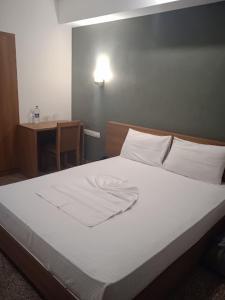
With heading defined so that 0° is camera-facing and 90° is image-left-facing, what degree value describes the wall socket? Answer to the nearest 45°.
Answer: approximately 45°

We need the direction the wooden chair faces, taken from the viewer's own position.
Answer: facing away from the viewer and to the left of the viewer

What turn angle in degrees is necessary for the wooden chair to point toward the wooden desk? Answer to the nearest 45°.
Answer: approximately 45° to its left

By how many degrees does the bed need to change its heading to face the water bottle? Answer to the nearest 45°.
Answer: approximately 90° to its right

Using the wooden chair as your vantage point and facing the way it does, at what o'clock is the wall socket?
The wall socket is roughly at 3 o'clock from the wooden chair.

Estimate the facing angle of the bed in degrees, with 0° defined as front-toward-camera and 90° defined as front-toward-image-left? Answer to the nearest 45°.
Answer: approximately 45°

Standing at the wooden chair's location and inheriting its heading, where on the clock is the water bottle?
The water bottle is roughly at 12 o'clock from the wooden chair.
